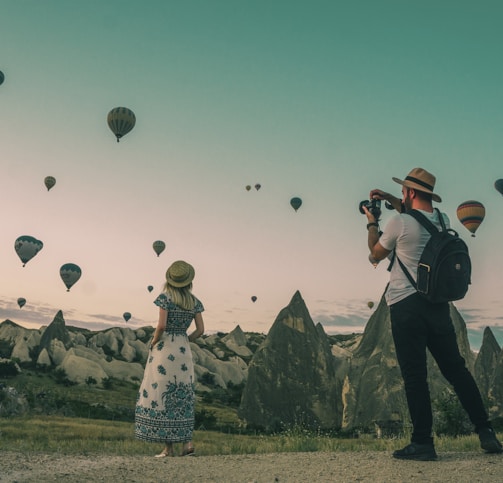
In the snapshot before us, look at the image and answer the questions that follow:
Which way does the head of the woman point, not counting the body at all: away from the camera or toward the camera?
away from the camera

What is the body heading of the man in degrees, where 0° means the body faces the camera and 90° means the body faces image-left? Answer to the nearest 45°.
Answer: approximately 135°

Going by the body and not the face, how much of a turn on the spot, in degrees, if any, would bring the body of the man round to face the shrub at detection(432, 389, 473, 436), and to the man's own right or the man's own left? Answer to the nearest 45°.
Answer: approximately 45° to the man's own right

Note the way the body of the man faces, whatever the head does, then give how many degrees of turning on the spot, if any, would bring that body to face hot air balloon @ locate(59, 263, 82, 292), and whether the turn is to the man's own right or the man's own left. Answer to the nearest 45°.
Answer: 0° — they already face it

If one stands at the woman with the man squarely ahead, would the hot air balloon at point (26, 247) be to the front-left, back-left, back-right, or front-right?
back-left

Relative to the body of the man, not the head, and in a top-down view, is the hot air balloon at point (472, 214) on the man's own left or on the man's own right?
on the man's own right

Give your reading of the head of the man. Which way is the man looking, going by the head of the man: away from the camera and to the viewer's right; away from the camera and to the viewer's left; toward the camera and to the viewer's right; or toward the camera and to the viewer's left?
away from the camera and to the viewer's left

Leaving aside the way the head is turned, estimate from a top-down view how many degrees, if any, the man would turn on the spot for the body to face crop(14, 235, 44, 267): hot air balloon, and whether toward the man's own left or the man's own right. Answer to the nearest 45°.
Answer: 0° — they already face it

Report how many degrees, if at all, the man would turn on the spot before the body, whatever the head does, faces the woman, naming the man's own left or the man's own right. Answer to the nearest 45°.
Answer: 0° — they already face them

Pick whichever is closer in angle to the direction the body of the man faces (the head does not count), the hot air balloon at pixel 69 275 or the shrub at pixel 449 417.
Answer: the hot air balloon
